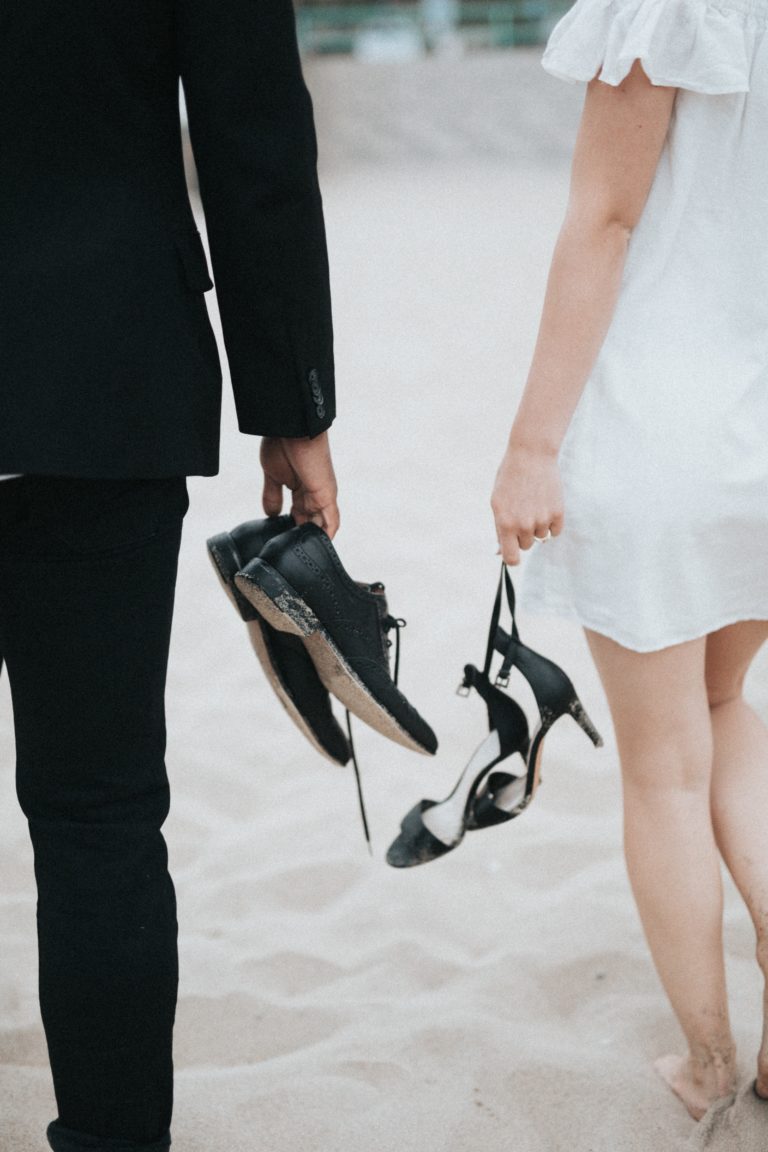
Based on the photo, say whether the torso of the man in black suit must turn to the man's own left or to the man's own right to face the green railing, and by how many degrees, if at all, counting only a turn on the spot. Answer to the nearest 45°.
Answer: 0° — they already face it

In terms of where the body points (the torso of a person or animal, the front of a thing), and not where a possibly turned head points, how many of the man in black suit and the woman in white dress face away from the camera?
2

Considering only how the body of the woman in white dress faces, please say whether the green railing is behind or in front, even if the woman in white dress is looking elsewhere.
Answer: in front

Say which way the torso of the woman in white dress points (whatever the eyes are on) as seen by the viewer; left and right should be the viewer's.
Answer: facing away from the viewer

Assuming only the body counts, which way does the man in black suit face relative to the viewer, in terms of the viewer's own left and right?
facing away from the viewer
